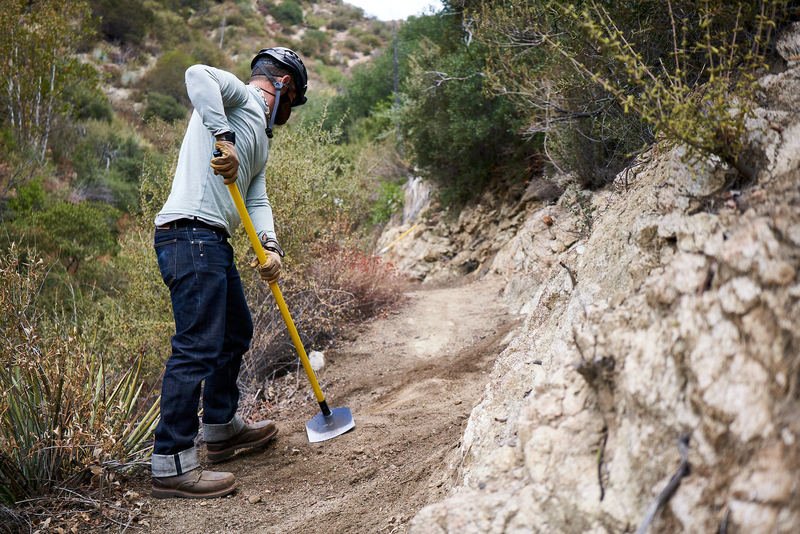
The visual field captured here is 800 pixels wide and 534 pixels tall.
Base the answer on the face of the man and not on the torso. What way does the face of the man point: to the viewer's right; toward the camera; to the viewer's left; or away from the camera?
to the viewer's right

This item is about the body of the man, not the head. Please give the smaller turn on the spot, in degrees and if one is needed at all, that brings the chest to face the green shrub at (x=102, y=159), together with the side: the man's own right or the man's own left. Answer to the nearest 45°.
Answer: approximately 90° to the man's own left

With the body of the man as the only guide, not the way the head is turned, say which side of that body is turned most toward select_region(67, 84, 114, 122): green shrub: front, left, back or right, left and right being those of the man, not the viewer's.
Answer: left

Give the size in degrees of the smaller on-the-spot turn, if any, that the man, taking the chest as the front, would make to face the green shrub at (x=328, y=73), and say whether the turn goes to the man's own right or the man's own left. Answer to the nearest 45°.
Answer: approximately 90° to the man's own left

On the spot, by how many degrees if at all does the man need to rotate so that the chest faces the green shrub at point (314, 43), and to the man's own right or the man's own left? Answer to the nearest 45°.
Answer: approximately 90° to the man's own left

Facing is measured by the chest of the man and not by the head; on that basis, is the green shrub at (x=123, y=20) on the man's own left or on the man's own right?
on the man's own left

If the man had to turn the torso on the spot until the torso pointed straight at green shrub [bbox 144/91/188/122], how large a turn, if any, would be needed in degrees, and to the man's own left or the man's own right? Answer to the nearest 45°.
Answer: approximately 90° to the man's own left

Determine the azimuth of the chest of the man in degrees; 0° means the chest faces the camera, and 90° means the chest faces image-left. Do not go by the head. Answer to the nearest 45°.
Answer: approximately 270°

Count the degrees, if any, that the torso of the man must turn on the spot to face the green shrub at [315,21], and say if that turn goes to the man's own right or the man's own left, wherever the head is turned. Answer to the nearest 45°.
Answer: approximately 90° to the man's own left

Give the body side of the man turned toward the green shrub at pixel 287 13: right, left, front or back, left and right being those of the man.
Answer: left
